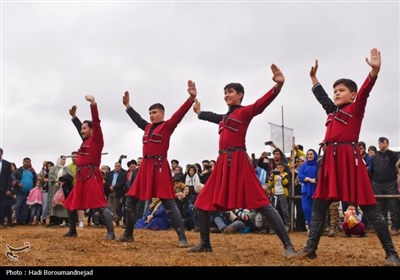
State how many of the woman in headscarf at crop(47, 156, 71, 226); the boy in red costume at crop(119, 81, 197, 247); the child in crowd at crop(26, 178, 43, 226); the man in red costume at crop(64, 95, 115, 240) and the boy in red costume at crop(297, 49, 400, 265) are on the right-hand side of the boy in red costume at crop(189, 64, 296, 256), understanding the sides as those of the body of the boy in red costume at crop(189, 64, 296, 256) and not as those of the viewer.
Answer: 4

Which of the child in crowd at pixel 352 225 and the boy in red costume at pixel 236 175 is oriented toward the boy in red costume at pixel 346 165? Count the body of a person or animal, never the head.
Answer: the child in crowd

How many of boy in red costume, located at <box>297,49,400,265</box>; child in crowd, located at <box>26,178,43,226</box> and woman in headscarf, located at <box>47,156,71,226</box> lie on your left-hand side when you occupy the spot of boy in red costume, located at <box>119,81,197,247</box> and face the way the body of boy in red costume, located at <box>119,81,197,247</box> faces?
1

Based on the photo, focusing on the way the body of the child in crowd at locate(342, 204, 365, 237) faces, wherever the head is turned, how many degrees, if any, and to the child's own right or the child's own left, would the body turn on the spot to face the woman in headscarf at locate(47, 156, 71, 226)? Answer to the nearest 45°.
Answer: approximately 90° to the child's own right

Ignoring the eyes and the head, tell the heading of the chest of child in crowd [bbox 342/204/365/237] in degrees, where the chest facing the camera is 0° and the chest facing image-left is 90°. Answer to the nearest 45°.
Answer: approximately 0°

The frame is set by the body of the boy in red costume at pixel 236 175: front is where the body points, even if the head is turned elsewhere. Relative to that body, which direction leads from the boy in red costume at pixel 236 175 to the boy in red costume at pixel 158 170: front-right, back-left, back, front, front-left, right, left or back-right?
right

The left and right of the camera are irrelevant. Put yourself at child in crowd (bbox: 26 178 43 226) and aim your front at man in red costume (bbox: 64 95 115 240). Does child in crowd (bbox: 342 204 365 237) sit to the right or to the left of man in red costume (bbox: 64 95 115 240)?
left

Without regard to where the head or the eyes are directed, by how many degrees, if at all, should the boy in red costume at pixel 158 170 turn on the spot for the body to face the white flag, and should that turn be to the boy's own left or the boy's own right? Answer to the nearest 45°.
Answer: approximately 180°
